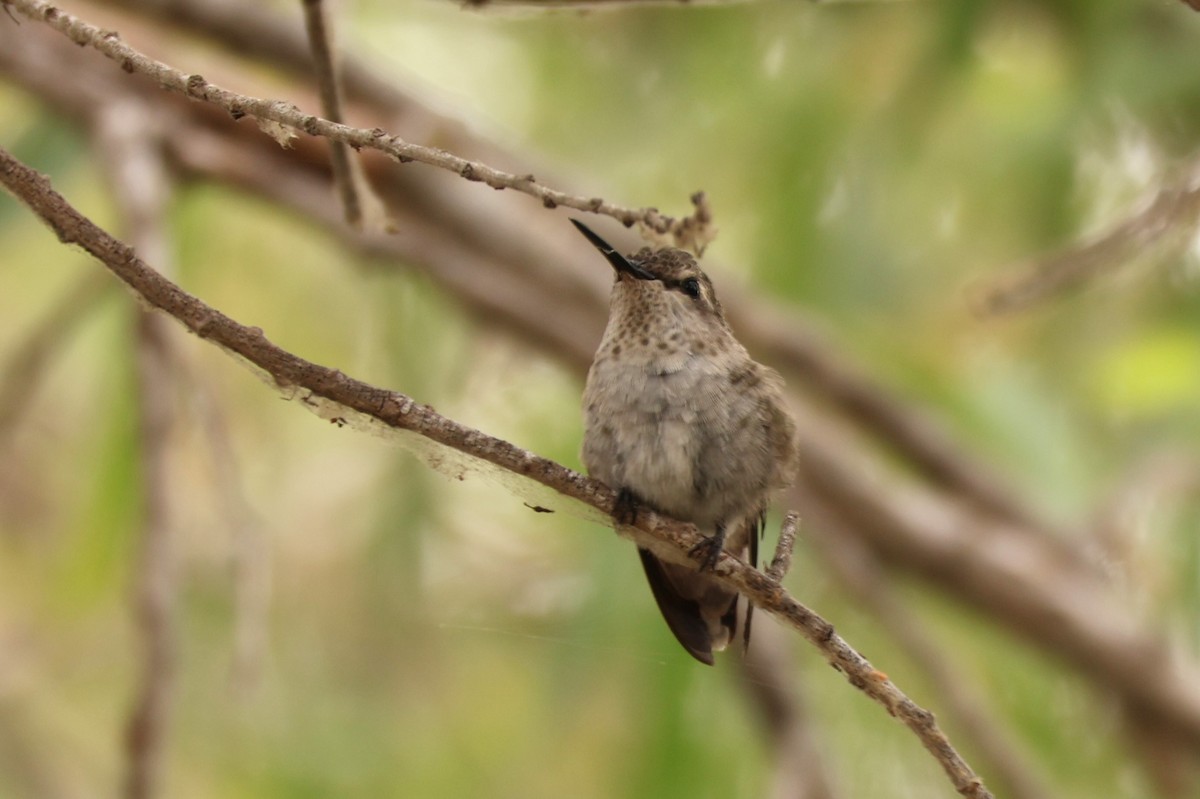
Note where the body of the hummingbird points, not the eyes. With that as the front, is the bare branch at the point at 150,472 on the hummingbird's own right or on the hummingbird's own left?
on the hummingbird's own right

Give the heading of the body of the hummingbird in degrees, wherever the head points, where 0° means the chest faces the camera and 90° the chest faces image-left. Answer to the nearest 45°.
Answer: approximately 45°

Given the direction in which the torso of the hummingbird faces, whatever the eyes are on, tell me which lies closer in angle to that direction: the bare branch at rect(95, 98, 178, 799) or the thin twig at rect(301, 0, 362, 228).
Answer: the thin twig

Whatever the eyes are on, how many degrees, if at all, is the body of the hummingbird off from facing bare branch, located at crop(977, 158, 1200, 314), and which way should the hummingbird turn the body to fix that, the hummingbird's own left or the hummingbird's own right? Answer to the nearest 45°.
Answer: approximately 90° to the hummingbird's own left
